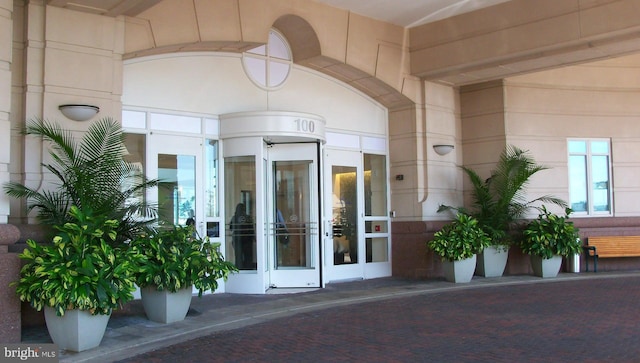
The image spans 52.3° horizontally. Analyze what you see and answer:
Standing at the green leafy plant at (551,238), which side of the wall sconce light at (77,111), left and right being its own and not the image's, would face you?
left

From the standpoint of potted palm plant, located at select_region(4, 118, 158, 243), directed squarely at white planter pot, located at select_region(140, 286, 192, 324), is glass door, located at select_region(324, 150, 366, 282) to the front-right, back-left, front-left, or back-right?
front-left

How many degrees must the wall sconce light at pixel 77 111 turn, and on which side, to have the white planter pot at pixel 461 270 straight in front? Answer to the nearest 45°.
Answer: approximately 90° to its left

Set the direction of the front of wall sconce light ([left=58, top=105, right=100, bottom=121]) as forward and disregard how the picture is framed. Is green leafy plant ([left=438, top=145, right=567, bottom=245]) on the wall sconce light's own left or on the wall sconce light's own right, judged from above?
on the wall sconce light's own left

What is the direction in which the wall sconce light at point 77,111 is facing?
toward the camera

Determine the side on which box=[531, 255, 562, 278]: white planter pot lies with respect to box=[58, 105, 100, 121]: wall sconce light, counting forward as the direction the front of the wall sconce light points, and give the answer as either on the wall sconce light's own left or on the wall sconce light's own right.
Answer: on the wall sconce light's own left

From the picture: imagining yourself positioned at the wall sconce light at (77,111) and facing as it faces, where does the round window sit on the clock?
The round window is roughly at 8 o'clock from the wall sconce light.

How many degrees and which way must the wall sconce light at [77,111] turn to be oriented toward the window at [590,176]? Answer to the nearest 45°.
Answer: approximately 90° to its left

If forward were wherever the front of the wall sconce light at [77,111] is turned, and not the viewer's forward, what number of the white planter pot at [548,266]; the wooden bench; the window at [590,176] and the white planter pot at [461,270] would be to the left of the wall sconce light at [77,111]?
4

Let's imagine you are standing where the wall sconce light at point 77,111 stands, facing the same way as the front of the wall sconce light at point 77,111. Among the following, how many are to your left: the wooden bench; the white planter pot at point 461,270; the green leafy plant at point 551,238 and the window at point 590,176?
4

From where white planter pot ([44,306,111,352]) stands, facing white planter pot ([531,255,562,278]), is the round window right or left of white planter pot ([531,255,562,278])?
left

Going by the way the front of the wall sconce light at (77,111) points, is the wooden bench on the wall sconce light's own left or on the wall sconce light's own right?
on the wall sconce light's own left

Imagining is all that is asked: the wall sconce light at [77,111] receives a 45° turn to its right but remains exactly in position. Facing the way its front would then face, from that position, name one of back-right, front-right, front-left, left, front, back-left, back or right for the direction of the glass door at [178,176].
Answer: back
